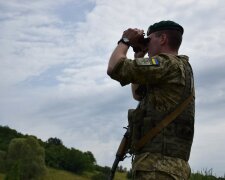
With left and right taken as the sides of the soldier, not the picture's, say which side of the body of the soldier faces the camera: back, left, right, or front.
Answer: left
